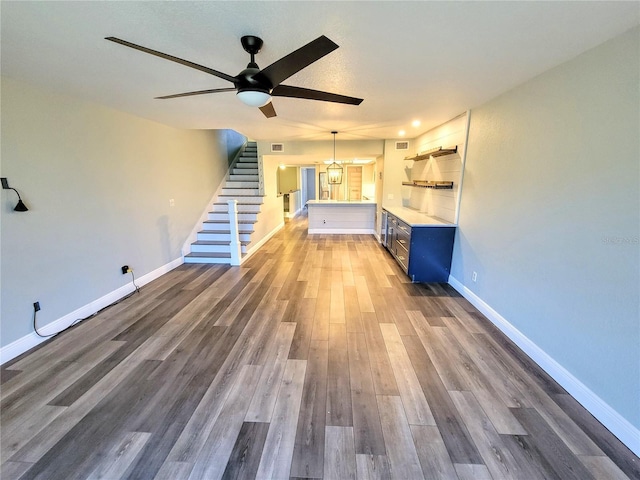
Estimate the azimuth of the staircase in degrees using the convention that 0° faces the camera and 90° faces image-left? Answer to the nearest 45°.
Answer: approximately 0°

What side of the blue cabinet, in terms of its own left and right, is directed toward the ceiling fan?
left

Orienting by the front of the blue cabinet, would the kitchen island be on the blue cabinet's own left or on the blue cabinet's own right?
on the blue cabinet's own right

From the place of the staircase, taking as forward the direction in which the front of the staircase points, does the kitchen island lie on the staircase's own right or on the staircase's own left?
on the staircase's own left

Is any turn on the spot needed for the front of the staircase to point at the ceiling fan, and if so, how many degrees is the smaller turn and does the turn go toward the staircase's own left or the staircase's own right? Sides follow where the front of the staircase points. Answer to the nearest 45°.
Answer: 0° — it already faces it

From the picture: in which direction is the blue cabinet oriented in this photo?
to the viewer's left

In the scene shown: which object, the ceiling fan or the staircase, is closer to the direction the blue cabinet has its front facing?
the staircase

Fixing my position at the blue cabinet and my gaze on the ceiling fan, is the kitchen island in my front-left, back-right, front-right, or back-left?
back-right

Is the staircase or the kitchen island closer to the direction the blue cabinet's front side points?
the staircase

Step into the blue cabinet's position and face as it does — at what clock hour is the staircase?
The staircase is roughly at 12 o'clock from the blue cabinet.

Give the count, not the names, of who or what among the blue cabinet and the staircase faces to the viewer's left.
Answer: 1

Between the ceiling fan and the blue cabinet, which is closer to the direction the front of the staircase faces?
the ceiling fan

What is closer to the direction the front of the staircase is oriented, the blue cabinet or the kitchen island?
the blue cabinet

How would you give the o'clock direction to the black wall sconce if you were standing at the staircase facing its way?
The black wall sconce is roughly at 1 o'clock from the staircase.

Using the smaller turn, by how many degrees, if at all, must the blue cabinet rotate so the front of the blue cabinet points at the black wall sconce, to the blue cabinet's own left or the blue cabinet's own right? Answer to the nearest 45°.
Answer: approximately 45° to the blue cabinet's own left
